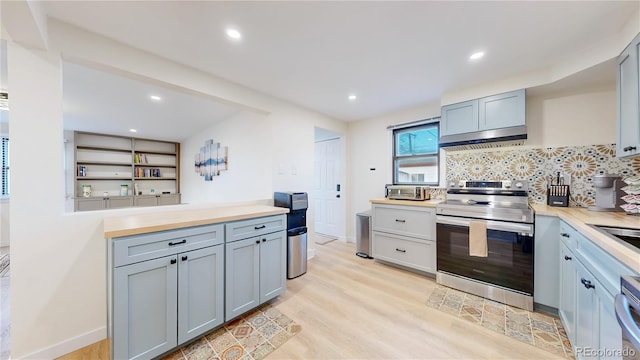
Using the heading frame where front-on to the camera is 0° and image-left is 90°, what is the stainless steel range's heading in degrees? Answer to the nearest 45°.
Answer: approximately 45°

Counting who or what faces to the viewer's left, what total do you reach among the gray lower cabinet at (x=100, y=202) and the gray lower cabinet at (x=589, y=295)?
1

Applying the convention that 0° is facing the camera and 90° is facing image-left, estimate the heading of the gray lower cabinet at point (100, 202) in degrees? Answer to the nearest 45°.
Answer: approximately 0°

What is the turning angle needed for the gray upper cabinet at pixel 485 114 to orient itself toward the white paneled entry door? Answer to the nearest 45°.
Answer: approximately 45° to its right

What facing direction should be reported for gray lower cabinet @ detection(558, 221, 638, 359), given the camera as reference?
facing to the left of the viewer
